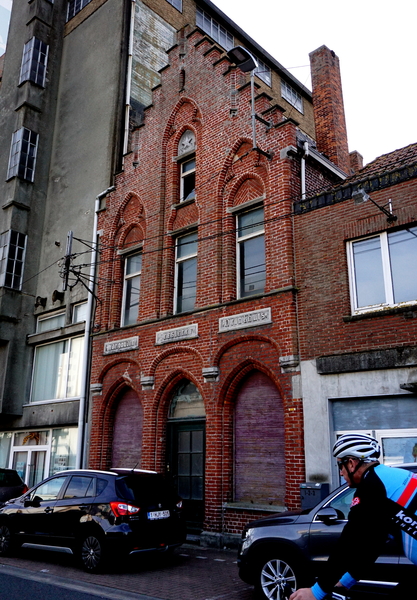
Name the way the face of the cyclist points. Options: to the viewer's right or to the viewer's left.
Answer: to the viewer's left

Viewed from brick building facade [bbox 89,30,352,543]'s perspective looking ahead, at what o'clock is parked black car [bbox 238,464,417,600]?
The parked black car is roughly at 10 o'clock from the brick building facade.

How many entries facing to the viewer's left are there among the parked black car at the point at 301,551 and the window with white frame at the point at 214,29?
1

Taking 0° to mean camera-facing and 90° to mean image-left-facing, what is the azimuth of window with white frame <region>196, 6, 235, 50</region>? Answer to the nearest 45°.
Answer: approximately 315°

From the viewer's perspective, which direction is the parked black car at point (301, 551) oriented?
to the viewer's left

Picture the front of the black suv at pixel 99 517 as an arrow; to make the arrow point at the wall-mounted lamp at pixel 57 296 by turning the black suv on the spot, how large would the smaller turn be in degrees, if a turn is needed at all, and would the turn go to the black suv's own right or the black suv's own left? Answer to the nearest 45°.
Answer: approximately 45° to the black suv's own right

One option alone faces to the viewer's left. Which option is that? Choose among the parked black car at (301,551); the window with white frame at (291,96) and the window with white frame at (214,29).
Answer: the parked black car

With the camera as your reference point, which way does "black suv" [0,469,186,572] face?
facing away from the viewer and to the left of the viewer

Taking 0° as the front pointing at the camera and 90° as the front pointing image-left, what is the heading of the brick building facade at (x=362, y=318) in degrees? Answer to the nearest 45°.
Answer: approximately 45°

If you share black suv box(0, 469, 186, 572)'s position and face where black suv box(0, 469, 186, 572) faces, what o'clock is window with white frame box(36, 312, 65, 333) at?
The window with white frame is roughly at 1 o'clock from the black suv.

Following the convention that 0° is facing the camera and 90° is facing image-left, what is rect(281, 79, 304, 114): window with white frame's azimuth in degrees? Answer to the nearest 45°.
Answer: approximately 315°

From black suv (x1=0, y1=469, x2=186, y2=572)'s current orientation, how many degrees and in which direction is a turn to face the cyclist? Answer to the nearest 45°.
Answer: approximately 135° to its left
